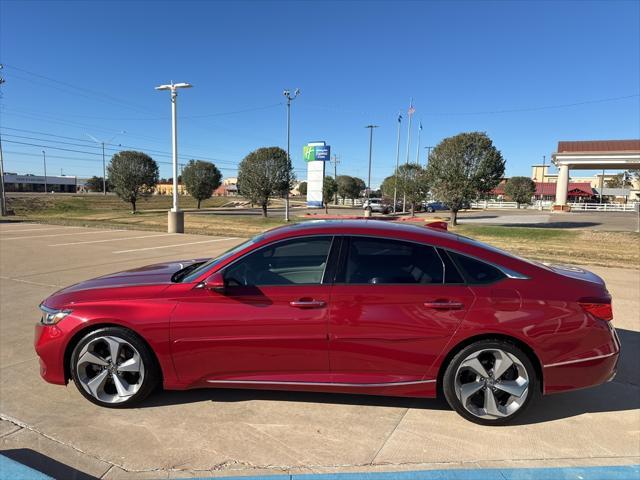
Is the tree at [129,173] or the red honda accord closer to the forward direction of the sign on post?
the red honda accord

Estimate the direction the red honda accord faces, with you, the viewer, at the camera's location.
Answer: facing to the left of the viewer

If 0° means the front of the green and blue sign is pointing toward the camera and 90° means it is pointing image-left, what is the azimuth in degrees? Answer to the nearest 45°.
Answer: approximately 0°

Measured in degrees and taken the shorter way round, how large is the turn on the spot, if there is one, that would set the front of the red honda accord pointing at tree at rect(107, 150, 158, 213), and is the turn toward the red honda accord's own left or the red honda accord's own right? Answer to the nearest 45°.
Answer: approximately 45° to the red honda accord's own right

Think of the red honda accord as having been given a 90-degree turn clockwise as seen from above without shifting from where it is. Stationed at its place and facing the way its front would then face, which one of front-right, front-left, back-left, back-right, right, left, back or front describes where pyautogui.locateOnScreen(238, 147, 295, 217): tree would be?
front

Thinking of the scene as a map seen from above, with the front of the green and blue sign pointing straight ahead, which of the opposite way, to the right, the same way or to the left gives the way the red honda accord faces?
to the right

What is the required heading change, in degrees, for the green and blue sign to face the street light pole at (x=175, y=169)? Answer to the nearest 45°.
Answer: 0° — it already faces it

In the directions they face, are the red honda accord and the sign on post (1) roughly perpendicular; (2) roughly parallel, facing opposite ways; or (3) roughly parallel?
roughly perpendicular

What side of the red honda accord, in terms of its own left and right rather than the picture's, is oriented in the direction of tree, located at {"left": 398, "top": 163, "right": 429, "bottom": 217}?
right

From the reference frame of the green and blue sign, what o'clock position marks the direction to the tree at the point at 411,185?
The tree is roughly at 10 o'clock from the green and blue sign.

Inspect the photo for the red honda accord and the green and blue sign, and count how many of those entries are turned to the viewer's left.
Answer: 1

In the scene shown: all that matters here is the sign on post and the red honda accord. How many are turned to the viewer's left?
1
